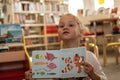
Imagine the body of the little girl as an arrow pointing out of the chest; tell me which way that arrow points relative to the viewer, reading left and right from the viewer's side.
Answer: facing the viewer and to the left of the viewer

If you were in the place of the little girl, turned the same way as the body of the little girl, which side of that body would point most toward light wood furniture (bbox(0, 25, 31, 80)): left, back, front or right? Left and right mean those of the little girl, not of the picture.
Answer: right

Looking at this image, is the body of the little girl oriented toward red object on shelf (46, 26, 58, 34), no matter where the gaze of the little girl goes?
no

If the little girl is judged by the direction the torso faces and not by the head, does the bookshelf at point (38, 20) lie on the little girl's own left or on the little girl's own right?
on the little girl's own right
